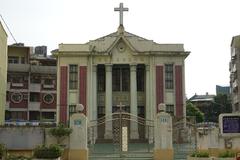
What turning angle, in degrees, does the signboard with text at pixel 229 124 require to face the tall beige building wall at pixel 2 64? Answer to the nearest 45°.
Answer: approximately 135° to its right

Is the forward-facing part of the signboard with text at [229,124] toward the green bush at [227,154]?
yes

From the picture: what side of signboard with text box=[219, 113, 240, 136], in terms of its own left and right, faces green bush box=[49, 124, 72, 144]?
right

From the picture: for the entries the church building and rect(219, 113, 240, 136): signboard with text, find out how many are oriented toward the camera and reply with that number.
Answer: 2

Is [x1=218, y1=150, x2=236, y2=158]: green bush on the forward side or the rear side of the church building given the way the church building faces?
on the forward side

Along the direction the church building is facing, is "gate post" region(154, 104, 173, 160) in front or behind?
in front

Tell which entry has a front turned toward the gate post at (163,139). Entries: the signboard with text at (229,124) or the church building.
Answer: the church building

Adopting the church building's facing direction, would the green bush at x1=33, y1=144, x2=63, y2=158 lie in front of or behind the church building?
in front

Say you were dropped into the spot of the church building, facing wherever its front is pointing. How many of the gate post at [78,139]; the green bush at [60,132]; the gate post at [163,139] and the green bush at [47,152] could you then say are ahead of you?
4

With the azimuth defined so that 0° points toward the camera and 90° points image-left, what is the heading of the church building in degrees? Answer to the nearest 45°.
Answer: approximately 0°
